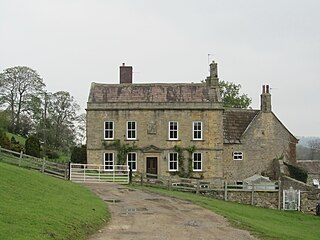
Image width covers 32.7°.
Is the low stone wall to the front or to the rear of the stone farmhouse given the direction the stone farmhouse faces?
to the front

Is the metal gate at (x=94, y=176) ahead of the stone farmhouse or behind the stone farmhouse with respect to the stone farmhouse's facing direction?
ahead

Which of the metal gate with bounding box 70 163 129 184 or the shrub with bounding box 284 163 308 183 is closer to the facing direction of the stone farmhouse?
the metal gate

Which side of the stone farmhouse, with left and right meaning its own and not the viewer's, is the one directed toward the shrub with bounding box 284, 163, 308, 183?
left

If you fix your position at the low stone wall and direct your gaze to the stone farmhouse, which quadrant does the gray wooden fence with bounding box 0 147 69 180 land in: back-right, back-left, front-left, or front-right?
front-left

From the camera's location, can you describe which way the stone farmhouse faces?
facing the viewer

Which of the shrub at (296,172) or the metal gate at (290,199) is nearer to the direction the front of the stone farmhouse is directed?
the metal gate

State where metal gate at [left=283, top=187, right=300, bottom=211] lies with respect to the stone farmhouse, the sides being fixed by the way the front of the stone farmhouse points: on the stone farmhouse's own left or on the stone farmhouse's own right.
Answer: on the stone farmhouse's own left

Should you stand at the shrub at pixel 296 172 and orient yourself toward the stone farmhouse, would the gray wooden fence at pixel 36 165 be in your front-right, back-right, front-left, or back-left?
front-left

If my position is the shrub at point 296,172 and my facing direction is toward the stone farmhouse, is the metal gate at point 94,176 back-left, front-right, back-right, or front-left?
front-left
